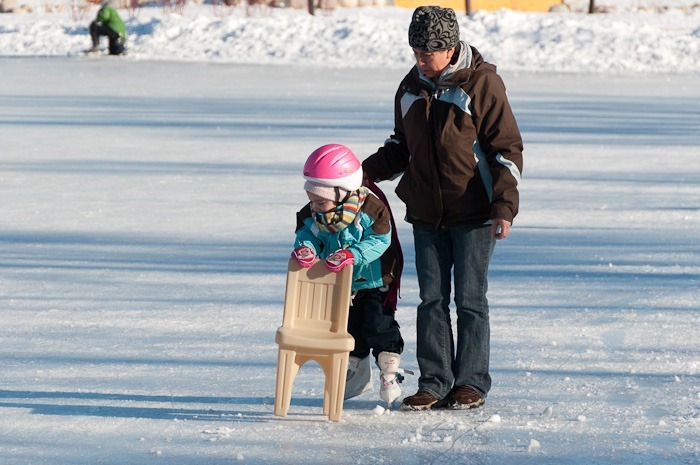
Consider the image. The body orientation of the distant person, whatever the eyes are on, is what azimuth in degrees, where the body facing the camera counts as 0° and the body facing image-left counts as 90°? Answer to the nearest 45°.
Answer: approximately 90°

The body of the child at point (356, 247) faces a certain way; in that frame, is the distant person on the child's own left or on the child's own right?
on the child's own right

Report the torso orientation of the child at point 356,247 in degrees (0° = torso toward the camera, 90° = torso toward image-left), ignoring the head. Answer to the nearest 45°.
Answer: approximately 45°

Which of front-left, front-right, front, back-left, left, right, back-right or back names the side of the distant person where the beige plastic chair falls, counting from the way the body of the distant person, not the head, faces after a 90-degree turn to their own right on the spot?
back

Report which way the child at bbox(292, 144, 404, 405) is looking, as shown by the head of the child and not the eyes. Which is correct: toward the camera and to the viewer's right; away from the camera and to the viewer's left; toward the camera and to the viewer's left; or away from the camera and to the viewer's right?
toward the camera and to the viewer's left

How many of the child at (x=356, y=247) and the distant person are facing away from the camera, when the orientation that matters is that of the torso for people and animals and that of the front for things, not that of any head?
0
